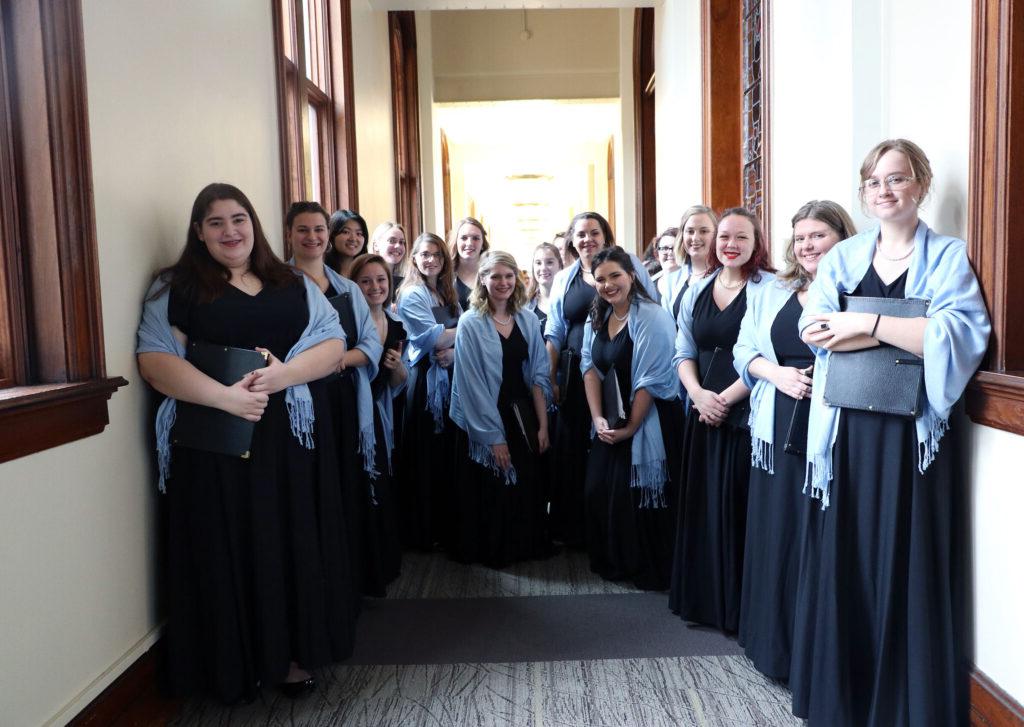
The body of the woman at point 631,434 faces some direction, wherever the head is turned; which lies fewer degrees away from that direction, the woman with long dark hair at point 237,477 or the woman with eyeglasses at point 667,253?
the woman with long dark hair

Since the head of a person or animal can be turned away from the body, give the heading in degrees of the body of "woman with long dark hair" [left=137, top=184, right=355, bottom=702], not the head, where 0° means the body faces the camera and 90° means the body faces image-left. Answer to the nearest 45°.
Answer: approximately 0°

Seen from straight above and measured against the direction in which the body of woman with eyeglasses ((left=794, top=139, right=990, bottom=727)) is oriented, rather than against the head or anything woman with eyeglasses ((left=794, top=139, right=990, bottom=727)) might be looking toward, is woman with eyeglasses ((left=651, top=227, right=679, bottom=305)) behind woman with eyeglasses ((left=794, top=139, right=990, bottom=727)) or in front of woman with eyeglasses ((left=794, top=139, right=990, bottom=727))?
behind

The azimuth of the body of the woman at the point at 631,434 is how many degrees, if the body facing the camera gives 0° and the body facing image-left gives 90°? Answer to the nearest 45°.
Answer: approximately 45°

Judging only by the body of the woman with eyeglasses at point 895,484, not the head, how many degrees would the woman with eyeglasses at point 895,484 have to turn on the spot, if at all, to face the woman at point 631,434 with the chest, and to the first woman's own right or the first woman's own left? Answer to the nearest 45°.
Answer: approximately 135° to the first woman's own right

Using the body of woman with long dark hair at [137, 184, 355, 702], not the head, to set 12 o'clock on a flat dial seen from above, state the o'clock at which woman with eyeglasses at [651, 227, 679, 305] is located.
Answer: The woman with eyeglasses is roughly at 8 o'clock from the woman with long dark hair.

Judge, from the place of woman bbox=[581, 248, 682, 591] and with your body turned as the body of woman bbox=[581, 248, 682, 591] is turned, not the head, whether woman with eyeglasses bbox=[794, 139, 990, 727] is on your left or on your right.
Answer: on your left

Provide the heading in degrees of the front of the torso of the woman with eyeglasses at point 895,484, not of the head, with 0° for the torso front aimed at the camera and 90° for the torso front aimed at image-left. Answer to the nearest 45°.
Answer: approximately 0°
